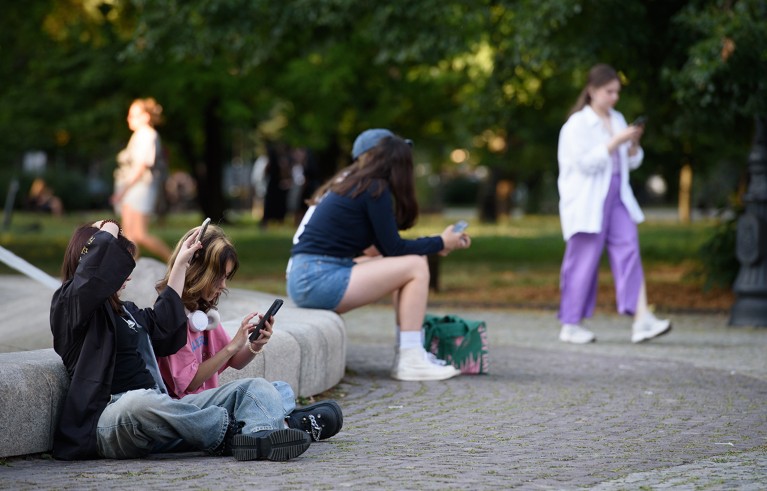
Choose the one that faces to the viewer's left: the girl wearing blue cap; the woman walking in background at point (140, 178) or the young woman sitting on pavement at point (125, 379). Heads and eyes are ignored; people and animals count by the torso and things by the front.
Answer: the woman walking in background

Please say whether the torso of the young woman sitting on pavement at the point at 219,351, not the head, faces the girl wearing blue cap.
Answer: no

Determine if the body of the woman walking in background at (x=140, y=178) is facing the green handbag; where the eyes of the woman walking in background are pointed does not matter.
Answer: no

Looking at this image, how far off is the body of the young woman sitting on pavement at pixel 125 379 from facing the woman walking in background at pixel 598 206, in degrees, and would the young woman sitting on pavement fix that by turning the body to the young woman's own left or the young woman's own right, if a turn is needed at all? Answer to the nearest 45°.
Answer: approximately 45° to the young woman's own left

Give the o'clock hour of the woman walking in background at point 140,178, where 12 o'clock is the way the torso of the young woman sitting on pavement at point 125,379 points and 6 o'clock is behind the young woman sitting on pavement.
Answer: The woman walking in background is roughly at 9 o'clock from the young woman sitting on pavement.

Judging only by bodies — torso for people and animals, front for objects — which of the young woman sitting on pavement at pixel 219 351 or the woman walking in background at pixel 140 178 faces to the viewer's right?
the young woman sitting on pavement

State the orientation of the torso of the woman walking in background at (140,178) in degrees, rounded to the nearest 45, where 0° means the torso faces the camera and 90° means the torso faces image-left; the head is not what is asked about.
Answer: approximately 90°

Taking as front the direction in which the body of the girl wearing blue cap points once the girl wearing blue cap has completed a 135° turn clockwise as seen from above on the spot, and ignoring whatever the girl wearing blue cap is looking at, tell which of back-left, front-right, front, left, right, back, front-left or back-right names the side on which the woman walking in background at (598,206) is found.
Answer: back

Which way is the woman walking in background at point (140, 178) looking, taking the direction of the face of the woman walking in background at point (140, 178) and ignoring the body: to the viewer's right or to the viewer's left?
to the viewer's left

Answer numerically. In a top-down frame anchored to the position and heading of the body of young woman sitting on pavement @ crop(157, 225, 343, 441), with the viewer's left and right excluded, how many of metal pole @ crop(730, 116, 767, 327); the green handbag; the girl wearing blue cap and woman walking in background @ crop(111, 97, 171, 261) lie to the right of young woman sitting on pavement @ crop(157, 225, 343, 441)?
0

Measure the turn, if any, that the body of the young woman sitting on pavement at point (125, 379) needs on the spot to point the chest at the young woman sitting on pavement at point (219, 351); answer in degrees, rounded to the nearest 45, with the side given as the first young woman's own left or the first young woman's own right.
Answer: approximately 45° to the first young woman's own left

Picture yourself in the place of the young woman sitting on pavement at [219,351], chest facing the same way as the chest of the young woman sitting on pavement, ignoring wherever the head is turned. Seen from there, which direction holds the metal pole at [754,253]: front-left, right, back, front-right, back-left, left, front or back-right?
front-left

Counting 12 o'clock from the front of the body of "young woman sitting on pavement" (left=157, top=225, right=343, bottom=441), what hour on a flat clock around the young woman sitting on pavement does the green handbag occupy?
The green handbag is roughly at 10 o'clock from the young woman sitting on pavement.

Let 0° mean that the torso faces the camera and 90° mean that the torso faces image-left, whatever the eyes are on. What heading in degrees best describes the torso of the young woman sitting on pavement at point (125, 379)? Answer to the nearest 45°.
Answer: approximately 270°

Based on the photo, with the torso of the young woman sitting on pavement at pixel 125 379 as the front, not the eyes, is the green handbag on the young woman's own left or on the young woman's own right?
on the young woman's own left

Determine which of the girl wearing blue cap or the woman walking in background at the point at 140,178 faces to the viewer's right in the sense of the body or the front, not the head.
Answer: the girl wearing blue cap

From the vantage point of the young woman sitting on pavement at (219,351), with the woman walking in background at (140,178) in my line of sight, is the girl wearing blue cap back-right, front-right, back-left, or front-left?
front-right

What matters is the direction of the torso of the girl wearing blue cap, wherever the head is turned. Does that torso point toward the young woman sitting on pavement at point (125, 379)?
no

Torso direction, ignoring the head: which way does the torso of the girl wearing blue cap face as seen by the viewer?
to the viewer's right
